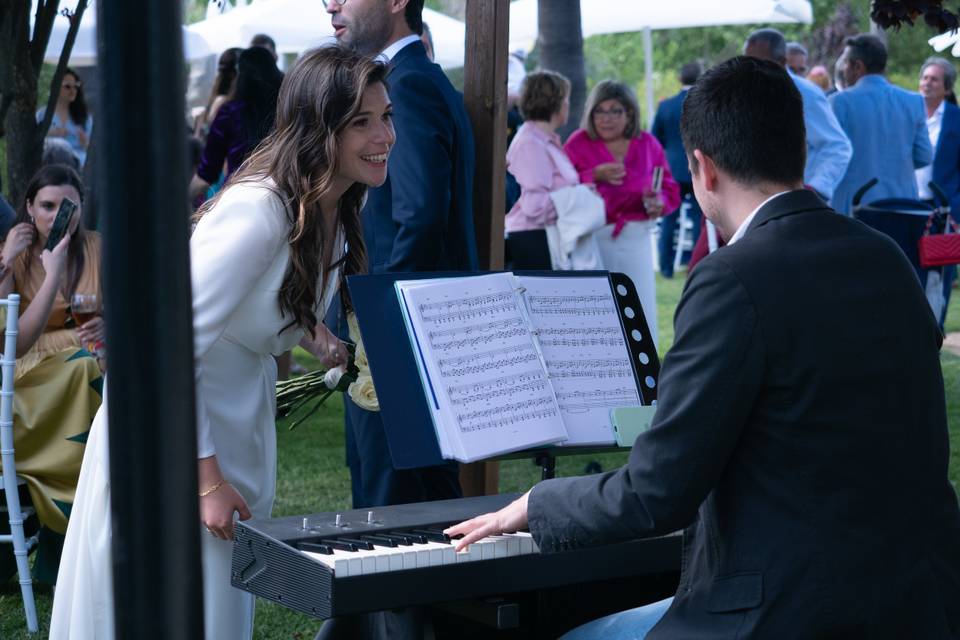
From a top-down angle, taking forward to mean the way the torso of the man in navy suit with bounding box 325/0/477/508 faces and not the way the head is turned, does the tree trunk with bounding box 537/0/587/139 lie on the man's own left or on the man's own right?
on the man's own right

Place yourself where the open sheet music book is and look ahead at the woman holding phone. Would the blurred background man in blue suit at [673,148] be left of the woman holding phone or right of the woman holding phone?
right

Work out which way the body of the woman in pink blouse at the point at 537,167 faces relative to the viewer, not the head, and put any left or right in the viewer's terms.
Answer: facing to the right of the viewer

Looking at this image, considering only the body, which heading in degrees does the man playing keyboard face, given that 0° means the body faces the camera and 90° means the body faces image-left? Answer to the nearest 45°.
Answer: approximately 135°

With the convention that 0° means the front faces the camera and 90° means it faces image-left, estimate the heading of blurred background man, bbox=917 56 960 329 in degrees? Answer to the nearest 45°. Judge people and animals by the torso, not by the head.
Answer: approximately 45°

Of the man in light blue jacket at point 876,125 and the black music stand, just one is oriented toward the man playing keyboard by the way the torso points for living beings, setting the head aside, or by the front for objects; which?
the black music stand

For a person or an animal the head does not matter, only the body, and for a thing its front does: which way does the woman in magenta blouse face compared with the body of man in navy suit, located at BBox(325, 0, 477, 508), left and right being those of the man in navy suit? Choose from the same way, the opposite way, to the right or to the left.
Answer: to the left

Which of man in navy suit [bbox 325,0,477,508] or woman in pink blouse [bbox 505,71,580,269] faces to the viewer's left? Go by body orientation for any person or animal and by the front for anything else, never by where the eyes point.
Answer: the man in navy suit

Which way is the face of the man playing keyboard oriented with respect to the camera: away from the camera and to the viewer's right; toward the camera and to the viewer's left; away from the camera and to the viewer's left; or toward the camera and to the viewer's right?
away from the camera and to the viewer's left

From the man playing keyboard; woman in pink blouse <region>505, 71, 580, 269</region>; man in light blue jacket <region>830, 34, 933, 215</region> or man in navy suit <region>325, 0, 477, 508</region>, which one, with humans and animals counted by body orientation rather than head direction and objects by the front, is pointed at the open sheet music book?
the man playing keyboard

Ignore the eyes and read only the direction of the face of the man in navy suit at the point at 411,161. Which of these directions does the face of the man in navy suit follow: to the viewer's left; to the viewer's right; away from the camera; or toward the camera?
to the viewer's left

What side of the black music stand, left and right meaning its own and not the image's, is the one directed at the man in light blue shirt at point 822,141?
left

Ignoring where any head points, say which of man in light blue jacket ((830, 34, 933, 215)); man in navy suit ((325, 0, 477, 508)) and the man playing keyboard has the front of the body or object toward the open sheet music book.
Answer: the man playing keyboard

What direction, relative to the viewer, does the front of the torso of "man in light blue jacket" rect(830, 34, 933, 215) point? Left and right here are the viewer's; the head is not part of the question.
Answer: facing away from the viewer and to the left of the viewer

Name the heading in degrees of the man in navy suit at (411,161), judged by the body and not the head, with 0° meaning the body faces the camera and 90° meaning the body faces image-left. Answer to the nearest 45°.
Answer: approximately 90°
